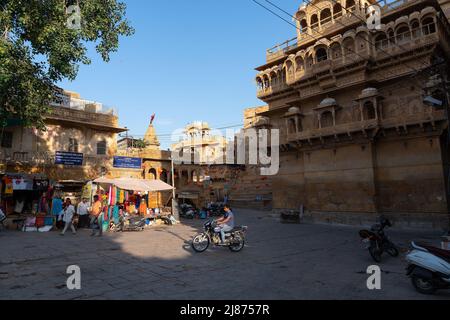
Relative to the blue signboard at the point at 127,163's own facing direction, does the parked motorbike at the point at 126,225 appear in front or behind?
in front

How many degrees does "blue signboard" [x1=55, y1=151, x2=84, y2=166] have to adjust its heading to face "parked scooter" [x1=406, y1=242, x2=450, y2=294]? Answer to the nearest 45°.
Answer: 0° — it already faces it

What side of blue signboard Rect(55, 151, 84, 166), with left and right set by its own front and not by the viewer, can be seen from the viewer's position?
front

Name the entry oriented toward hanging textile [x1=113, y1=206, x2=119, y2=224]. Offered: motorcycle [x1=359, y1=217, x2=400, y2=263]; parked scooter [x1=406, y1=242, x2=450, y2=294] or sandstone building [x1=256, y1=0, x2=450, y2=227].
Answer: the sandstone building

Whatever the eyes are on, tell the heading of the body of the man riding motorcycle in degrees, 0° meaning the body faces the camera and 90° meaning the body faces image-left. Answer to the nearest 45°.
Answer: approximately 90°

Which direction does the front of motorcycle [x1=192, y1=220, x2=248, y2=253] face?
to the viewer's left

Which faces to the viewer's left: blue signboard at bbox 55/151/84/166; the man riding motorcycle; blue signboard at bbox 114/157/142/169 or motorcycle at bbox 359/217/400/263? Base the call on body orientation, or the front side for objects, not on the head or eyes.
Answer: the man riding motorcycle

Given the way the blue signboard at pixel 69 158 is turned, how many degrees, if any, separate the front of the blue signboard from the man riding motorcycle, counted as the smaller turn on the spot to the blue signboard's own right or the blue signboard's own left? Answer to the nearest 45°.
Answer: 0° — it already faces them

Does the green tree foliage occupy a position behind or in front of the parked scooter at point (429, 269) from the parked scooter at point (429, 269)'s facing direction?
behind

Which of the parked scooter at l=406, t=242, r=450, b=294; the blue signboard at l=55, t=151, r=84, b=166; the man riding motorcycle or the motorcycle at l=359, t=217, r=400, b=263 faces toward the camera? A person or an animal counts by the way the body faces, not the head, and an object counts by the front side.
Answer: the blue signboard

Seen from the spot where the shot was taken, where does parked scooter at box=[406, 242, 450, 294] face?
facing to the right of the viewer

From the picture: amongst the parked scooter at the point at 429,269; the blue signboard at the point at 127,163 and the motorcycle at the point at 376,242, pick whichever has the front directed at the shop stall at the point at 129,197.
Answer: the blue signboard

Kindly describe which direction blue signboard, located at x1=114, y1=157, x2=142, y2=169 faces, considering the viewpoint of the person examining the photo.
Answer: facing the viewer

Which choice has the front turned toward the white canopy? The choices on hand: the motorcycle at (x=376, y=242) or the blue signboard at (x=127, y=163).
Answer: the blue signboard

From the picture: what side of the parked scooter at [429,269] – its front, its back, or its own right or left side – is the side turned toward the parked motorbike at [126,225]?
back

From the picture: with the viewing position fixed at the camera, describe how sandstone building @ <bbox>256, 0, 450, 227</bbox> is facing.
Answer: facing the viewer and to the left of the viewer
